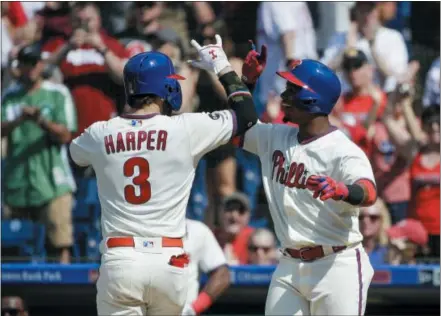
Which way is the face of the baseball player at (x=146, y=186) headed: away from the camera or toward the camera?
away from the camera

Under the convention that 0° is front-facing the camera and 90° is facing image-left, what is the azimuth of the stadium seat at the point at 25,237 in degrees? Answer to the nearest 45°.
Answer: approximately 0°

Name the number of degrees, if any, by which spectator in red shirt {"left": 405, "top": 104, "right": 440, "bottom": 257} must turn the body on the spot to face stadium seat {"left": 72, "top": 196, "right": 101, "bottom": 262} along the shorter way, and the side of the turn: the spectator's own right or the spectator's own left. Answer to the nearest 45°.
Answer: approximately 90° to the spectator's own right

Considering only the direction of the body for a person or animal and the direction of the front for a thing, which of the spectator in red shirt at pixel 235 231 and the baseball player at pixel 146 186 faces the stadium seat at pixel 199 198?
the baseball player

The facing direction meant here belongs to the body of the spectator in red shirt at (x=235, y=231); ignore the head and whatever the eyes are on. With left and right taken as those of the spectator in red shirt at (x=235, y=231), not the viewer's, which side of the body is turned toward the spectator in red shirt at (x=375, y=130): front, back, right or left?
back

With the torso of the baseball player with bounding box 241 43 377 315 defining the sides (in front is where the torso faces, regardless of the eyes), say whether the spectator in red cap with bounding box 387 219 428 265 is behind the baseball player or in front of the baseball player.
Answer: behind

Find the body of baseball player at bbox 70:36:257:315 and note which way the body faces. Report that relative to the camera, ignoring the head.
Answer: away from the camera

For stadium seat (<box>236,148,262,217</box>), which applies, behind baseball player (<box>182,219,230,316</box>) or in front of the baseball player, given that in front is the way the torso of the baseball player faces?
behind

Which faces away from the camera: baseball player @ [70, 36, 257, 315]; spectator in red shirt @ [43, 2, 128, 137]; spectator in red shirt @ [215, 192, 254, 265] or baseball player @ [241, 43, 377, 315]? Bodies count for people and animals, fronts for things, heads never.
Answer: baseball player @ [70, 36, 257, 315]

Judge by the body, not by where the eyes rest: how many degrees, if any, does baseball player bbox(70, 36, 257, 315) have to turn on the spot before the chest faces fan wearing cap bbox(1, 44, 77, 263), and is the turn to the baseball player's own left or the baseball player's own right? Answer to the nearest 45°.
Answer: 0° — they already face them

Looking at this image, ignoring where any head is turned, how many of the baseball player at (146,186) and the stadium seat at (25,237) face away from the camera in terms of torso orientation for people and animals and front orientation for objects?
1

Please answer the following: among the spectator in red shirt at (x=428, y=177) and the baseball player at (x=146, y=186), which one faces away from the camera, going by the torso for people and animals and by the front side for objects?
the baseball player

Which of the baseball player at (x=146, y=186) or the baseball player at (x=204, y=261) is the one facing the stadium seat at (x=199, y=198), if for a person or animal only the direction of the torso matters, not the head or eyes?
the baseball player at (x=146, y=186)
